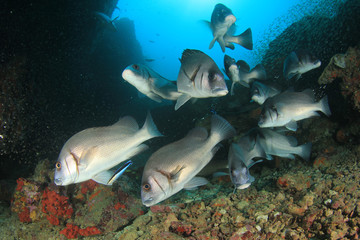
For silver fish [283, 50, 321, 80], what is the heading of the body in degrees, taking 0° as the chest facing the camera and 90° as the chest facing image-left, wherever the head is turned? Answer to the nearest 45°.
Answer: approximately 270°

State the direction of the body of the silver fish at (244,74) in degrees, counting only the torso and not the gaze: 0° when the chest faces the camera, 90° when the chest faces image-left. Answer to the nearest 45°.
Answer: approximately 90°

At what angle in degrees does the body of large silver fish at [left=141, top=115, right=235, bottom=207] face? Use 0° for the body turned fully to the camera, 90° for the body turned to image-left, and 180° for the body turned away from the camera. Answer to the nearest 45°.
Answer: approximately 90°

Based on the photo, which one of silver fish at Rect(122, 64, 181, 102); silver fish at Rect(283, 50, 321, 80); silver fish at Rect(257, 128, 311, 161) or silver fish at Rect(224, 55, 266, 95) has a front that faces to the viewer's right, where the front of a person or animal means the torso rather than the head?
silver fish at Rect(283, 50, 321, 80)

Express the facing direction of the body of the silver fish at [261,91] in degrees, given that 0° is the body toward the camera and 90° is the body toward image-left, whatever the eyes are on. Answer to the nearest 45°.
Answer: approximately 45°

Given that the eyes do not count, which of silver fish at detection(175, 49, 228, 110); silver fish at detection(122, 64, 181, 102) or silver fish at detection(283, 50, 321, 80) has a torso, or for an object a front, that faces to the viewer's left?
silver fish at detection(122, 64, 181, 102)

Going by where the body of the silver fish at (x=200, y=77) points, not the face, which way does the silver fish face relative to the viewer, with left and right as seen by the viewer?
facing the viewer and to the right of the viewer

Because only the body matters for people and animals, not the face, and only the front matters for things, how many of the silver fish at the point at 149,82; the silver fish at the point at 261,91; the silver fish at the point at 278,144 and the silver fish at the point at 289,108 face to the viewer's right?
0

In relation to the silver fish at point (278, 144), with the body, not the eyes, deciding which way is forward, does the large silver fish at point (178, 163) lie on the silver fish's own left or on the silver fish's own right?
on the silver fish's own left

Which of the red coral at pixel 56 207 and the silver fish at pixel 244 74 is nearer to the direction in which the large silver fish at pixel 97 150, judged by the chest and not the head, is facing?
the red coral

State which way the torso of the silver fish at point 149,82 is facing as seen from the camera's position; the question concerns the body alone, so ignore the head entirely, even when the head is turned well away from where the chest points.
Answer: to the viewer's left

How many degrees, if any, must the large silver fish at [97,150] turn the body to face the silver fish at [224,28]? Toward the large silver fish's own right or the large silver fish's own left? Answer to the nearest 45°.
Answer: approximately 135° to the large silver fish's own right

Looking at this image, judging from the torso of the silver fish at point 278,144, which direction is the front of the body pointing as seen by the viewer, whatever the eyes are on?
to the viewer's left

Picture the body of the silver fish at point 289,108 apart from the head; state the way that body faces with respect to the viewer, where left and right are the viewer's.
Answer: facing to the left of the viewer
